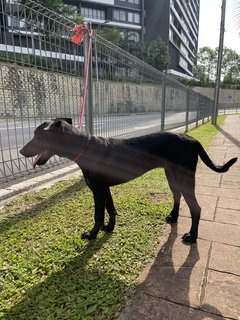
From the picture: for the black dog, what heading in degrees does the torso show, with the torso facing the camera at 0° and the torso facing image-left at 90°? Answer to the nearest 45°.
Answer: approximately 90°

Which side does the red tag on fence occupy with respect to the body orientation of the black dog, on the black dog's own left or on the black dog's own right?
on the black dog's own right
